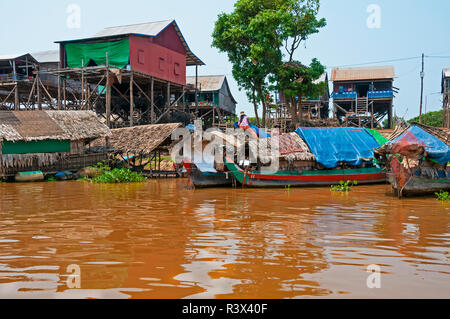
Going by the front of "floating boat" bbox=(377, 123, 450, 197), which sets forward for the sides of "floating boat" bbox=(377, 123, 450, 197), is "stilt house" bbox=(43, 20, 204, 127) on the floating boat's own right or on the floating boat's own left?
on the floating boat's own right

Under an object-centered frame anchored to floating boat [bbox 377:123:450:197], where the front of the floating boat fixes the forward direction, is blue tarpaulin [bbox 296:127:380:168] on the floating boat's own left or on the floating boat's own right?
on the floating boat's own right

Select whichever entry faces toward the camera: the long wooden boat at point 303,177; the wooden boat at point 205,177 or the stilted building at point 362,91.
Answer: the stilted building

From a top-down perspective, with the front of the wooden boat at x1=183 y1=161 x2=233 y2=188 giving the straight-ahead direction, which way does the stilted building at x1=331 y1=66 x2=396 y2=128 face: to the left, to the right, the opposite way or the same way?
to the left

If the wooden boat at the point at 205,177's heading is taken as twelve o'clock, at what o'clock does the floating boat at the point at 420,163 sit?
The floating boat is roughly at 7 o'clock from the wooden boat.

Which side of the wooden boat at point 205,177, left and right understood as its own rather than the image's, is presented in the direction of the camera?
left

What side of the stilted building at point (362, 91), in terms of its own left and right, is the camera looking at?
front

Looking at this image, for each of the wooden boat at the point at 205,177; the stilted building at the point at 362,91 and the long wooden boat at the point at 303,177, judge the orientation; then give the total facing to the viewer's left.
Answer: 2

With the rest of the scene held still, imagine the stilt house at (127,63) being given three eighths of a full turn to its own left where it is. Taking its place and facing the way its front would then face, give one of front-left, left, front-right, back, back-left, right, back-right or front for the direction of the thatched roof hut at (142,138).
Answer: right

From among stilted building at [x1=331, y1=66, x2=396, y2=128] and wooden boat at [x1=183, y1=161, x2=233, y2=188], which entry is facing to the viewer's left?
the wooden boat

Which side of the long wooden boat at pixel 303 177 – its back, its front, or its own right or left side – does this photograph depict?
left

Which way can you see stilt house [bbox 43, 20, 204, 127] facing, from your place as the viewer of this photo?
facing the viewer and to the left of the viewer

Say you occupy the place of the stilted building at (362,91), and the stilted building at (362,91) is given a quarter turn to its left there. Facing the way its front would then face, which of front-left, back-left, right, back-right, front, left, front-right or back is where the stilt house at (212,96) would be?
back

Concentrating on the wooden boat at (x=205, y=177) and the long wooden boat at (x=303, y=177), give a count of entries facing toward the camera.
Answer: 0

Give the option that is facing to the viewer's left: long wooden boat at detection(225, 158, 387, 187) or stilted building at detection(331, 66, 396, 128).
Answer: the long wooden boat

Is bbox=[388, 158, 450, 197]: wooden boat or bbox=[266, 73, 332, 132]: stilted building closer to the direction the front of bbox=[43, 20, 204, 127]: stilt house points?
the wooden boat
